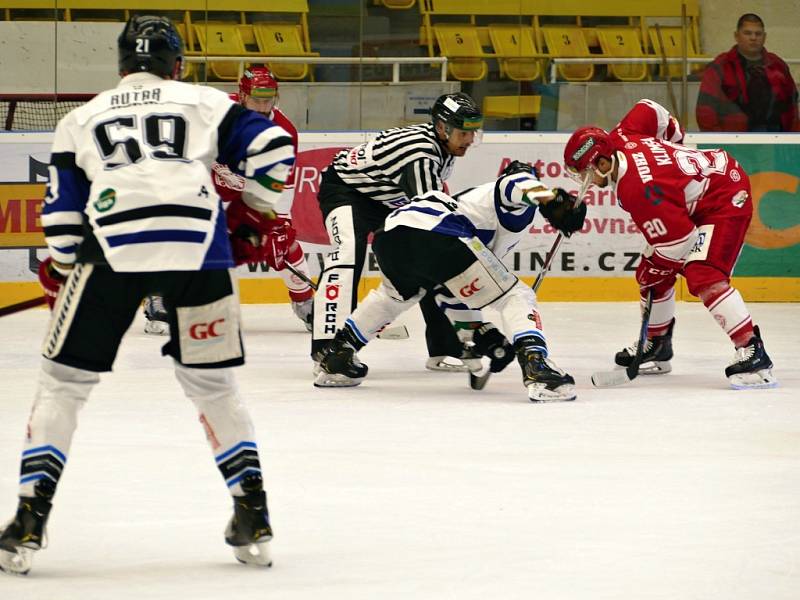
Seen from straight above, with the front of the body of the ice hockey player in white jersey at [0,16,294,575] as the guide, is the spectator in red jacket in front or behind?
in front

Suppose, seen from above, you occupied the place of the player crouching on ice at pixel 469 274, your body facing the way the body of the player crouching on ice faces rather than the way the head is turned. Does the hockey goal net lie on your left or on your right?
on your left

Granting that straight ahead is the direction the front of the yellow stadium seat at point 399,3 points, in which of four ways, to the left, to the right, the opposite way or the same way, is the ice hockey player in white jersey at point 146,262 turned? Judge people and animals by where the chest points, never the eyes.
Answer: the opposite way

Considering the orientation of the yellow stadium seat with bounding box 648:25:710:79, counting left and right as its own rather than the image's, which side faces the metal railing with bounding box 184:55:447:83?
right

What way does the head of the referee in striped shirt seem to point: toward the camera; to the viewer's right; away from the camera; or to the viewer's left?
to the viewer's right

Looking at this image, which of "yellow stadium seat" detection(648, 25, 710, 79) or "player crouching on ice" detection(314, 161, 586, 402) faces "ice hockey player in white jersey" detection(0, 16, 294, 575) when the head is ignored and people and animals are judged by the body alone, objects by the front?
the yellow stadium seat

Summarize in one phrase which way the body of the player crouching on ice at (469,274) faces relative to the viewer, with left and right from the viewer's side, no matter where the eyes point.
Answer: facing away from the viewer and to the right of the viewer

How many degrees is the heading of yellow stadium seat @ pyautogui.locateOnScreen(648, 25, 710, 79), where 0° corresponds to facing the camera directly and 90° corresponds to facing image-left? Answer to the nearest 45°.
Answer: approximately 0°

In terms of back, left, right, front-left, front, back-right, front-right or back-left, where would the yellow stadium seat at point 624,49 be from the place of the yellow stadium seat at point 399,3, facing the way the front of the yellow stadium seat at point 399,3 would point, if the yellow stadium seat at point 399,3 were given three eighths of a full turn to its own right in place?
back-right

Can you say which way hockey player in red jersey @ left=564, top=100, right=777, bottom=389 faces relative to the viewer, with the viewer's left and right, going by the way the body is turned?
facing to the left of the viewer

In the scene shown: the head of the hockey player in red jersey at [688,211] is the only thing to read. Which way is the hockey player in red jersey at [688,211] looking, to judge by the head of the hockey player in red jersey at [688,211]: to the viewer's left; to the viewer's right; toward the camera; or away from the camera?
to the viewer's left

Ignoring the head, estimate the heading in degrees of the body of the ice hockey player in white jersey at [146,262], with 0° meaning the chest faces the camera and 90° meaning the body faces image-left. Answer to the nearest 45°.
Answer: approximately 180°

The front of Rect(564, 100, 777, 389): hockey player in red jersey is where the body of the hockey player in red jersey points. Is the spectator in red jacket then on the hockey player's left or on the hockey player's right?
on the hockey player's right

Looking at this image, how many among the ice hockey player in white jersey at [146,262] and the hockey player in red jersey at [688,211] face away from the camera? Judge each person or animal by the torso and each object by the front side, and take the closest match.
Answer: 1
